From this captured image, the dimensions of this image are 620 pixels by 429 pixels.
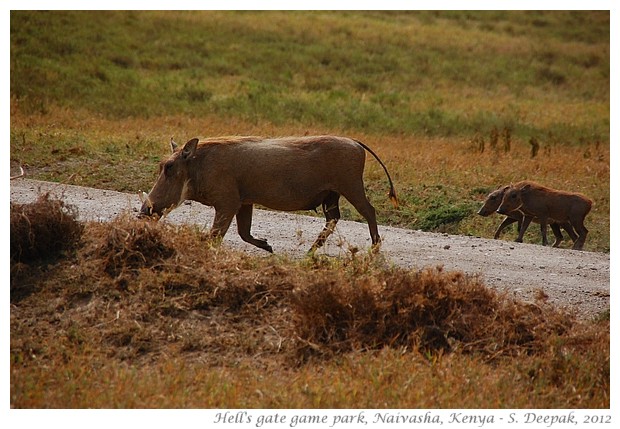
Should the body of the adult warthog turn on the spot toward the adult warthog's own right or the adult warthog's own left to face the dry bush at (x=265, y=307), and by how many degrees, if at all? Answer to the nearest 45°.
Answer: approximately 90° to the adult warthog's own left

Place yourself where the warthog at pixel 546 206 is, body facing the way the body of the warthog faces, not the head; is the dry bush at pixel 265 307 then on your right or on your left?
on your left

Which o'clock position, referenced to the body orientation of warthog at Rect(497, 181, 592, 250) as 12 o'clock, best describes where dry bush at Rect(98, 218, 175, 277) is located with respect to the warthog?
The dry bush is roughly at 10 o'clock from the warthog.

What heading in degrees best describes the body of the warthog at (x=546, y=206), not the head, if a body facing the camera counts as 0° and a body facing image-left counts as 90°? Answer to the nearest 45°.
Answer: approximately 90°

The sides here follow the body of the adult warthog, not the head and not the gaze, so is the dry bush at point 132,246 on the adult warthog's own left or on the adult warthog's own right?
on the adult warthog's own left

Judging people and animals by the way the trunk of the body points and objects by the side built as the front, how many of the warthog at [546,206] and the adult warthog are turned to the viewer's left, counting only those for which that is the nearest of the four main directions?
2

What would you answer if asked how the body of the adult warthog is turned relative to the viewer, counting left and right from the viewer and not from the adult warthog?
facing to the left of the viewer

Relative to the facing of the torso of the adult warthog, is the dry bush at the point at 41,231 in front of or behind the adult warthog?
in front

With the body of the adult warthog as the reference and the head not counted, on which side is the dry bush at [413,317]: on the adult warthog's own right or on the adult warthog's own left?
on the adult warthog's own left

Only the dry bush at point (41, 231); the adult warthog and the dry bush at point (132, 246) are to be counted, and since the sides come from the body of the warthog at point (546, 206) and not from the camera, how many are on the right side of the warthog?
0

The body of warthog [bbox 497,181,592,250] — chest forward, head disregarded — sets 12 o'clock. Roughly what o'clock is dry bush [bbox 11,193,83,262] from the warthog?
The dry bush is roughly at 10 o'clock from the warthog.

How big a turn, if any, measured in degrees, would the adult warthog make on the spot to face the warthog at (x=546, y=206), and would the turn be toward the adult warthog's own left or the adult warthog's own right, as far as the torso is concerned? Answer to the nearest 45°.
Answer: approximately 135° to the adult warthog's own right

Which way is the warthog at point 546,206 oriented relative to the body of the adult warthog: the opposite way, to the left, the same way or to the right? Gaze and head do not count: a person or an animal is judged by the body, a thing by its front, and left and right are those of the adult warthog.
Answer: the same way

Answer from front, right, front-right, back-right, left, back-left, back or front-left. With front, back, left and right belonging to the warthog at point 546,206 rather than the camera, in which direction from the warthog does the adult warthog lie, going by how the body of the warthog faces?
front-left
